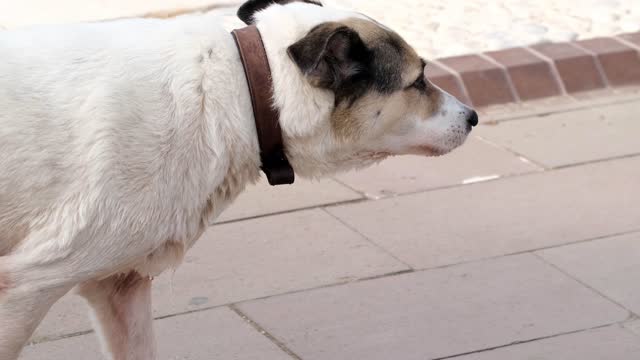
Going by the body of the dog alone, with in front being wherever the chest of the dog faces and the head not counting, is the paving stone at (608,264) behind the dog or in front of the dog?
in front

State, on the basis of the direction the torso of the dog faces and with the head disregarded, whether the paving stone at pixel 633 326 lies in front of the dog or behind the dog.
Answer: in front

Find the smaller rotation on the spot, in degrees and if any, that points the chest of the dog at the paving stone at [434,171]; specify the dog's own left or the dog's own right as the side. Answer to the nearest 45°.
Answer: approximately 45° to the dog's own left

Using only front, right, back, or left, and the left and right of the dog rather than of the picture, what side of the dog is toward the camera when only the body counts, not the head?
right
